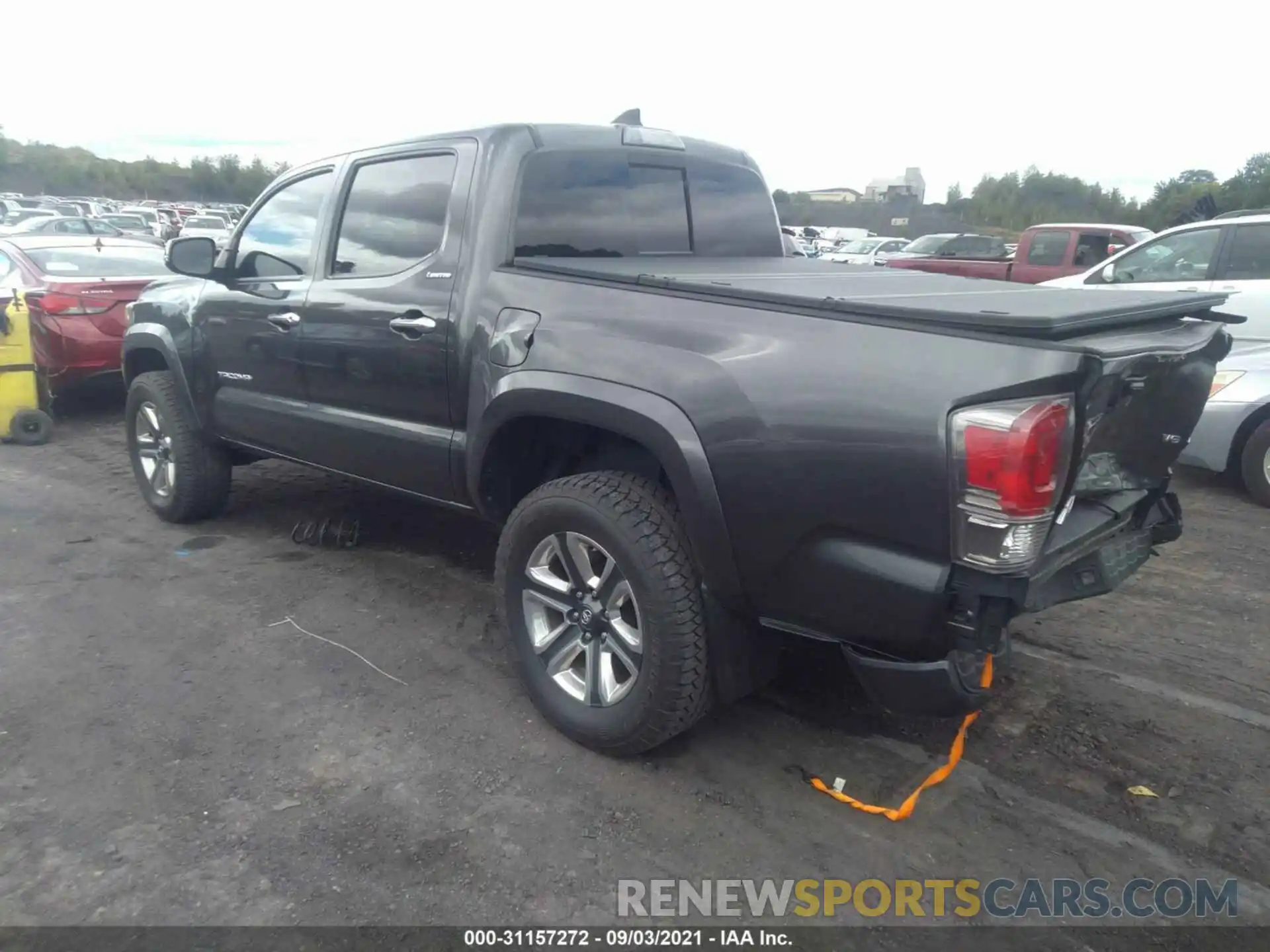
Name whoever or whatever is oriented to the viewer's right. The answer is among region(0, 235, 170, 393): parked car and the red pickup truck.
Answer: the red pickup truck

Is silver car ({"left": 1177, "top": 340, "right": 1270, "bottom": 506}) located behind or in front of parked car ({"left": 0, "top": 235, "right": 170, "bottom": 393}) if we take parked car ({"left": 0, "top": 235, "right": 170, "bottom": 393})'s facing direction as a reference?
behind

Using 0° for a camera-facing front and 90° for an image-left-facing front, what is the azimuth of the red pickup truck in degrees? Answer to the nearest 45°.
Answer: approximately 270°

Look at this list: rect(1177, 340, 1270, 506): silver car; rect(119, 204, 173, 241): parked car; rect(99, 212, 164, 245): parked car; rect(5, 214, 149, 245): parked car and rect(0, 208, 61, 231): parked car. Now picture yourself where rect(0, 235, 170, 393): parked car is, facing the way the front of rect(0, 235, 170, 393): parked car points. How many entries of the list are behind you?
1

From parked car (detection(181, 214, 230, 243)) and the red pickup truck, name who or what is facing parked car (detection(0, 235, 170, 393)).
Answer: parked car (detection(181, 214, 230, 243))

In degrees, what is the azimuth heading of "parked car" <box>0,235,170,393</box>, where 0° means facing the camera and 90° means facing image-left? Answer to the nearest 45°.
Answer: approximately 135°

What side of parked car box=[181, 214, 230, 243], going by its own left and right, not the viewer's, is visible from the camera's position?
front

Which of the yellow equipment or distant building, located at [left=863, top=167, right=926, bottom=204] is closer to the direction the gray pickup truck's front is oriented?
the yellow equipment

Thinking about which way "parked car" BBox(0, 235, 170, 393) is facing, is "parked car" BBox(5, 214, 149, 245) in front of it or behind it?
in front

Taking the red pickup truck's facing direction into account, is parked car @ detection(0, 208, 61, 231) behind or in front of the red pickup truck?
behind

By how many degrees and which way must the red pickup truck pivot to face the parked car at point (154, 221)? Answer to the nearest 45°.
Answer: approximately 180°

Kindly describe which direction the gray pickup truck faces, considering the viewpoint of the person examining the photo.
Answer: facing away from the viewer and to the left of the viewer

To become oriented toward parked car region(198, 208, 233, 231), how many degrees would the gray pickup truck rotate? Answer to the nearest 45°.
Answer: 0° — it already faces it

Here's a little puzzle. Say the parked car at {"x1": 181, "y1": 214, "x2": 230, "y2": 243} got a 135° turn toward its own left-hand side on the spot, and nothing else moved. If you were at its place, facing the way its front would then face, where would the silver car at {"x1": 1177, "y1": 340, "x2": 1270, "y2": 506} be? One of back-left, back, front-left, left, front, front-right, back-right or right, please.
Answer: back-right
